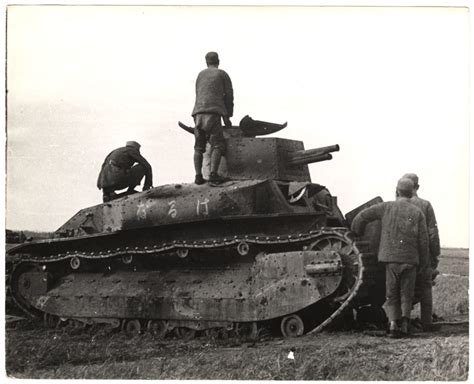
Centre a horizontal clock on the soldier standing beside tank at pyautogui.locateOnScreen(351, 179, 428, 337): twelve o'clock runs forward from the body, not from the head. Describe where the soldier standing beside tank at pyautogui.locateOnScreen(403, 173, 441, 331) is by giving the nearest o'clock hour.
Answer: the soldier standing beside tank at pyautogui.locateOnScreen(403, 173, 441, 331) is roughly at 1 o'clock from the soldier standing beside tank at pyautogui.locateOnScreen(351, 179, 428, 337).

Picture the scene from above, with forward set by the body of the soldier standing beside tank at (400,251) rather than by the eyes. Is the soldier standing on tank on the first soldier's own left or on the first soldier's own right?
on the first soldier's own left

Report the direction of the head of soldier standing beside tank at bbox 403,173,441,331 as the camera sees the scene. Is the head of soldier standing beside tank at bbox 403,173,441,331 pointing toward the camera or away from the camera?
away from the camera

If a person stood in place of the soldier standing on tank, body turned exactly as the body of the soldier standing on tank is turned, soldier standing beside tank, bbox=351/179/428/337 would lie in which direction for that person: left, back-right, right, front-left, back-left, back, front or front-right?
right

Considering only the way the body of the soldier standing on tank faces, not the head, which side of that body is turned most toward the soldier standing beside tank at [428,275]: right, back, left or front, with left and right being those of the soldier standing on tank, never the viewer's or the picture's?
right

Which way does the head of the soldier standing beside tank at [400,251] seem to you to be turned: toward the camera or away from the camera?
away from the camera

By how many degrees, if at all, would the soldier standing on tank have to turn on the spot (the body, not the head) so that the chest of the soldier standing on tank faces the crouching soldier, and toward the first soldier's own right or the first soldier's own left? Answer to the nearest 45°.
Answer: approximately 90° to the first soldier's own left

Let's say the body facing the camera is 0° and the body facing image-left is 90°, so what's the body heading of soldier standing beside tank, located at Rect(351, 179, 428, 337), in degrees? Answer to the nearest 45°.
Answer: approximately 180°

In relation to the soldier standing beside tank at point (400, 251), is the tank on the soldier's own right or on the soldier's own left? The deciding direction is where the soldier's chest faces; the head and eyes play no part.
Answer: on the soldier's own left

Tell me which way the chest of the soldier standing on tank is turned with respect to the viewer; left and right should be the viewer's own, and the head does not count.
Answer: facing away from the viewer and to the right of the viewer
